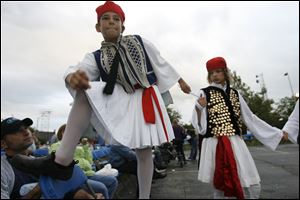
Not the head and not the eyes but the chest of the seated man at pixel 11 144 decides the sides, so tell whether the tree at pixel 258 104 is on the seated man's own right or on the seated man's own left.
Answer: on the seated man's own left

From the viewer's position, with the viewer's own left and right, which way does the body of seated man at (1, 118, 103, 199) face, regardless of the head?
facing to the right of the viewer
